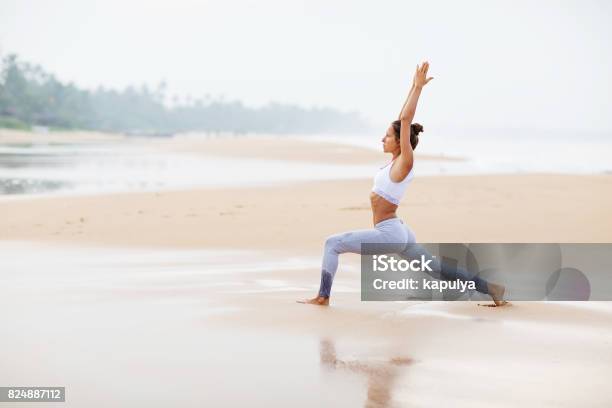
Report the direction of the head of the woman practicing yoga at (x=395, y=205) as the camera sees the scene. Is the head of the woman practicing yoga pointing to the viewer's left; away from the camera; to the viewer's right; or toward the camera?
to the viewer's left

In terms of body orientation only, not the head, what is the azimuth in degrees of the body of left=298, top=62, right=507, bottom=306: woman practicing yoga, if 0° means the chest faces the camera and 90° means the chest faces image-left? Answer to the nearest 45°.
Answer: approximately 90°
